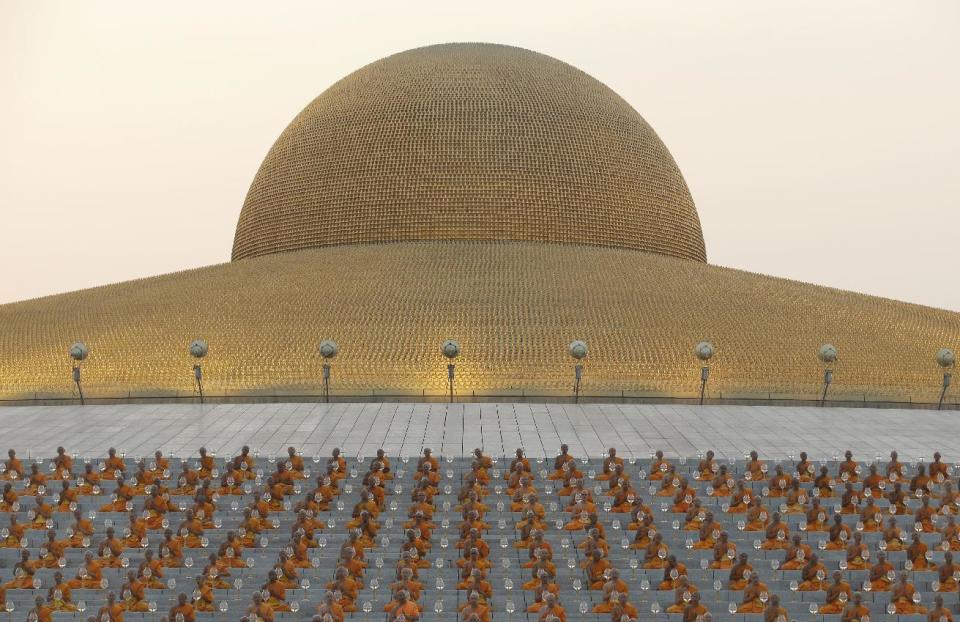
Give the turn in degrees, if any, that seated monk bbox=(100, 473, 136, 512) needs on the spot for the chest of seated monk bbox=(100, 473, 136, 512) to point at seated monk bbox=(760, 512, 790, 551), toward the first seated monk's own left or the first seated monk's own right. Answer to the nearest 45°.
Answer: approximately 90° to the first seated monk's own left

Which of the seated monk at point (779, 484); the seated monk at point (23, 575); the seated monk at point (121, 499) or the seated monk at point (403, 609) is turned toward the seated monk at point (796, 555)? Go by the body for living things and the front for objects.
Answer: the seated monk at point (779, 484)

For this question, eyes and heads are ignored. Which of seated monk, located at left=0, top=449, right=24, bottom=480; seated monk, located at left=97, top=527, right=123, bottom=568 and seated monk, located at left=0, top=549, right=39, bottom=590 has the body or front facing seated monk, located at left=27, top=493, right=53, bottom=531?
seated monk, located at left=0, top=449, right=24, bottom=480

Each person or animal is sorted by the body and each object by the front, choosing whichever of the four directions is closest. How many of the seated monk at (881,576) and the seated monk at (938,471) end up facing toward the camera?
2

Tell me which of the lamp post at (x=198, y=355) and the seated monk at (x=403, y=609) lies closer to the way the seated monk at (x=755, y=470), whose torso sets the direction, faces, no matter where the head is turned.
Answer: the seated monk

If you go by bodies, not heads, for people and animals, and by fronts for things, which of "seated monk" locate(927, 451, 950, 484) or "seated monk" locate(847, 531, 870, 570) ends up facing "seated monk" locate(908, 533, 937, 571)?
"seated monk" locate(927, 451, 950, 484)

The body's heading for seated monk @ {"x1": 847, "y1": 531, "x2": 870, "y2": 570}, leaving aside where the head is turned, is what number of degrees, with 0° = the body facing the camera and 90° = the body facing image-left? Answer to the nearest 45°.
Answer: approximately 0°
